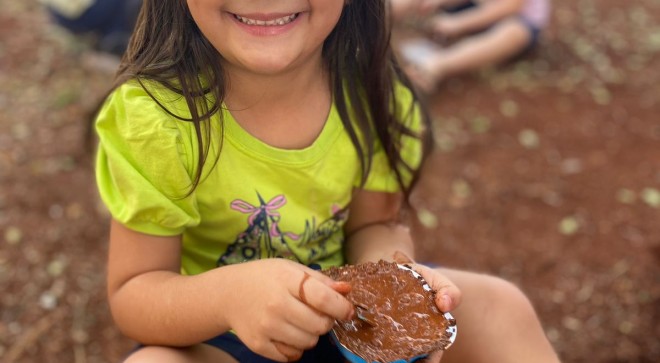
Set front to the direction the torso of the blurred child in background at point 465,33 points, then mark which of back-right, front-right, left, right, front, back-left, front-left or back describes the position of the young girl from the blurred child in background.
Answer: left

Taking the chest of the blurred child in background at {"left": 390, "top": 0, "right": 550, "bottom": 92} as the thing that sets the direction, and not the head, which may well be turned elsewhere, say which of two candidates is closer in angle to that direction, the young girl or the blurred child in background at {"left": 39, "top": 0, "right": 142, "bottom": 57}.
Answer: the blurred child in background

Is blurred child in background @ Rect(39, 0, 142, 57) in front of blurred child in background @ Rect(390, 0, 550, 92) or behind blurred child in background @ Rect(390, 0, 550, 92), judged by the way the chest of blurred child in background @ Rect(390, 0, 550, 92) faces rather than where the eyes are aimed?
in front

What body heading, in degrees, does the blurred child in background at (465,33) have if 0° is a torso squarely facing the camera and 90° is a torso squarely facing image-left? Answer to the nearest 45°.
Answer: approximately 90°
